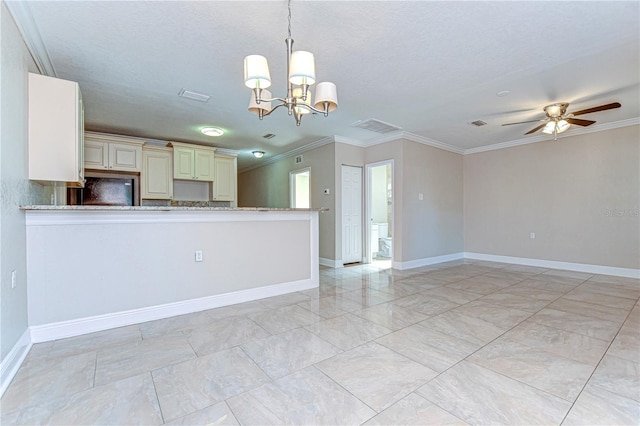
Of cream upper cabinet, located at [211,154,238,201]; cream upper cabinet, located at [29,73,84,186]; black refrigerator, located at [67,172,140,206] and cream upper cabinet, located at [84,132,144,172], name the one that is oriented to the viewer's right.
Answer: cream upper cabinet, located at [29,73,84,186]

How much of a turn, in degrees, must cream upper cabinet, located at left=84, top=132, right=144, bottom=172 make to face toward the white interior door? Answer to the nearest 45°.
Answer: approximately 45° to its left

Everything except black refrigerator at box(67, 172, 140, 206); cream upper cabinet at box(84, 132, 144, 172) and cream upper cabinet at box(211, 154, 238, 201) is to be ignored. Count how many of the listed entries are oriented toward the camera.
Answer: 3

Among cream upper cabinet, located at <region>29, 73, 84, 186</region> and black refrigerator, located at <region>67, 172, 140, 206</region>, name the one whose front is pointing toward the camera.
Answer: the black refrigerator

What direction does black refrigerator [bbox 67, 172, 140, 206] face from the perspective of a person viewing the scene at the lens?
facing the viewer

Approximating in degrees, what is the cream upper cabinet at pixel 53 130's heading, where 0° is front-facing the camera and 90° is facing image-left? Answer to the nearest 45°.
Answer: approximately 270°

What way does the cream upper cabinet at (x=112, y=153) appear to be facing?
toward the camera

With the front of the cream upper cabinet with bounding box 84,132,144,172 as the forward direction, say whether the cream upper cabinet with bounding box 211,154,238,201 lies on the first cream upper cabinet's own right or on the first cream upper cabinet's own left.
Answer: on the first cream upper cabinet's own left

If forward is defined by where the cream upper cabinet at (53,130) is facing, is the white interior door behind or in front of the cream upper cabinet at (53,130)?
in front

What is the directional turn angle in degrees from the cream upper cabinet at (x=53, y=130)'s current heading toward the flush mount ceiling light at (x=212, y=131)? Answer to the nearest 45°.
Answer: approximately 45° to its left

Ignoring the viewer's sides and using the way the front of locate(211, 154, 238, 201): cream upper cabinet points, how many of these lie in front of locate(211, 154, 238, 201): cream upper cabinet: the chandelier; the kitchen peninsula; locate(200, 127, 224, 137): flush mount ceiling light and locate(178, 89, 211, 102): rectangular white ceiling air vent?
4

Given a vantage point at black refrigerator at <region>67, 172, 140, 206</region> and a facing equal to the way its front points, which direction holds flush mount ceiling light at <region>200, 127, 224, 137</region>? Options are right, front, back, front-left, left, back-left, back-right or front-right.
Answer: front-left

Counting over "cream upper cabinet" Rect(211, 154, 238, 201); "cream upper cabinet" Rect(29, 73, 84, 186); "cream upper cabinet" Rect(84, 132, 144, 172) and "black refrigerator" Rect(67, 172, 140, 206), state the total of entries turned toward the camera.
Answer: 3

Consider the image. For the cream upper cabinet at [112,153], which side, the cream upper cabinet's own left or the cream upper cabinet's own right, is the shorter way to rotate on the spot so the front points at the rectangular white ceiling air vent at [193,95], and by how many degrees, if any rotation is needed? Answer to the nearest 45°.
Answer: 0° — it already faces it

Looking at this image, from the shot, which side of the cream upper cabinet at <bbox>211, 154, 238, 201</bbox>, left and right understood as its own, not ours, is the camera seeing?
front
